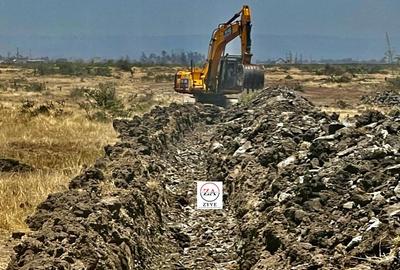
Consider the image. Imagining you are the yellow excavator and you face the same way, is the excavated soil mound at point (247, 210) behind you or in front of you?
in front

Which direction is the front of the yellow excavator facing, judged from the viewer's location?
facing the viewer and to the right of the viewer

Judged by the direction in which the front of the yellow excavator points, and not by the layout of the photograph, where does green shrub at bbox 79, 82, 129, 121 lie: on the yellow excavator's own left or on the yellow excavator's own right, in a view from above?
on the yellow excavator's own right

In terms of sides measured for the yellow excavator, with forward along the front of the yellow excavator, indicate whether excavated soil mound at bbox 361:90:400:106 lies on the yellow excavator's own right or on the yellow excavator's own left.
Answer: on the yellow excavator's own left

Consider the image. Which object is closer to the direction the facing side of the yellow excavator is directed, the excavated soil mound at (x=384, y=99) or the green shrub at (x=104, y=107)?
the excavated soil mound

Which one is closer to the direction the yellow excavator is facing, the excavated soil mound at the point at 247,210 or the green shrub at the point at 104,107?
the excavated soil mound
